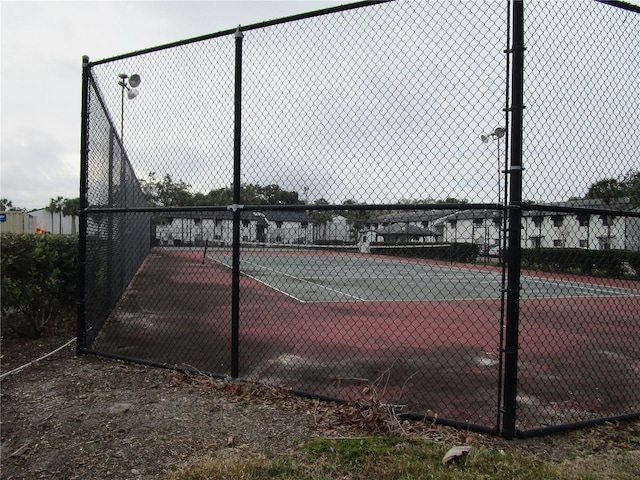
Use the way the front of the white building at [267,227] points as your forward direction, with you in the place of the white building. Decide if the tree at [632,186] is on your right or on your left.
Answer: on your left

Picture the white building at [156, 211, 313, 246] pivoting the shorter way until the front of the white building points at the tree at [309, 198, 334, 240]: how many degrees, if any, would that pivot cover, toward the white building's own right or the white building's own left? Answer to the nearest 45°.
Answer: approximately 45° to the white building's own left

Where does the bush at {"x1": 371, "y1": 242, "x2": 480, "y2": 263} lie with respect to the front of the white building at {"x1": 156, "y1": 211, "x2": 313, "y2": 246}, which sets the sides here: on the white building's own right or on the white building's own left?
on the white building's own left

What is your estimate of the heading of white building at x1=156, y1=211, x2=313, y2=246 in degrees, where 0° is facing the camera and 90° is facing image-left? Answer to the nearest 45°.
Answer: approximately 0°

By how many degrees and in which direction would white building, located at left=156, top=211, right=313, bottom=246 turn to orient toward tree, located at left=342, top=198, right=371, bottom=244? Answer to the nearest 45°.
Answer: approximately 45° to its left

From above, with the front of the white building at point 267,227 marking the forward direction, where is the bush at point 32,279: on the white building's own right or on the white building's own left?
on the white building's own right

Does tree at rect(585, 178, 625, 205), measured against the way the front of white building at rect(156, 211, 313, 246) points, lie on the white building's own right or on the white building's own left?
on the white building's own left
